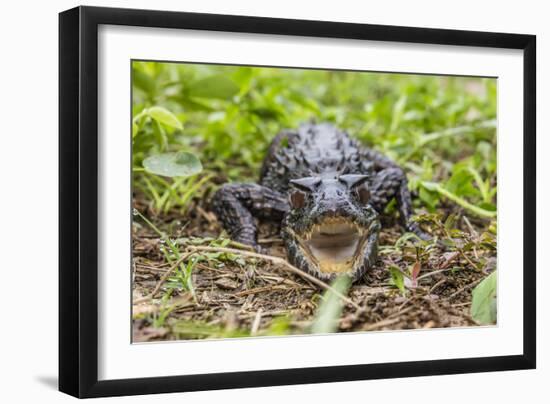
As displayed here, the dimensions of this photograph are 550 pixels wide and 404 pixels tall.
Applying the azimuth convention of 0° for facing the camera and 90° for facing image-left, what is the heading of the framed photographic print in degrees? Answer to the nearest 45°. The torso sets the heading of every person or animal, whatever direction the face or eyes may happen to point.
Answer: approximately 315°
